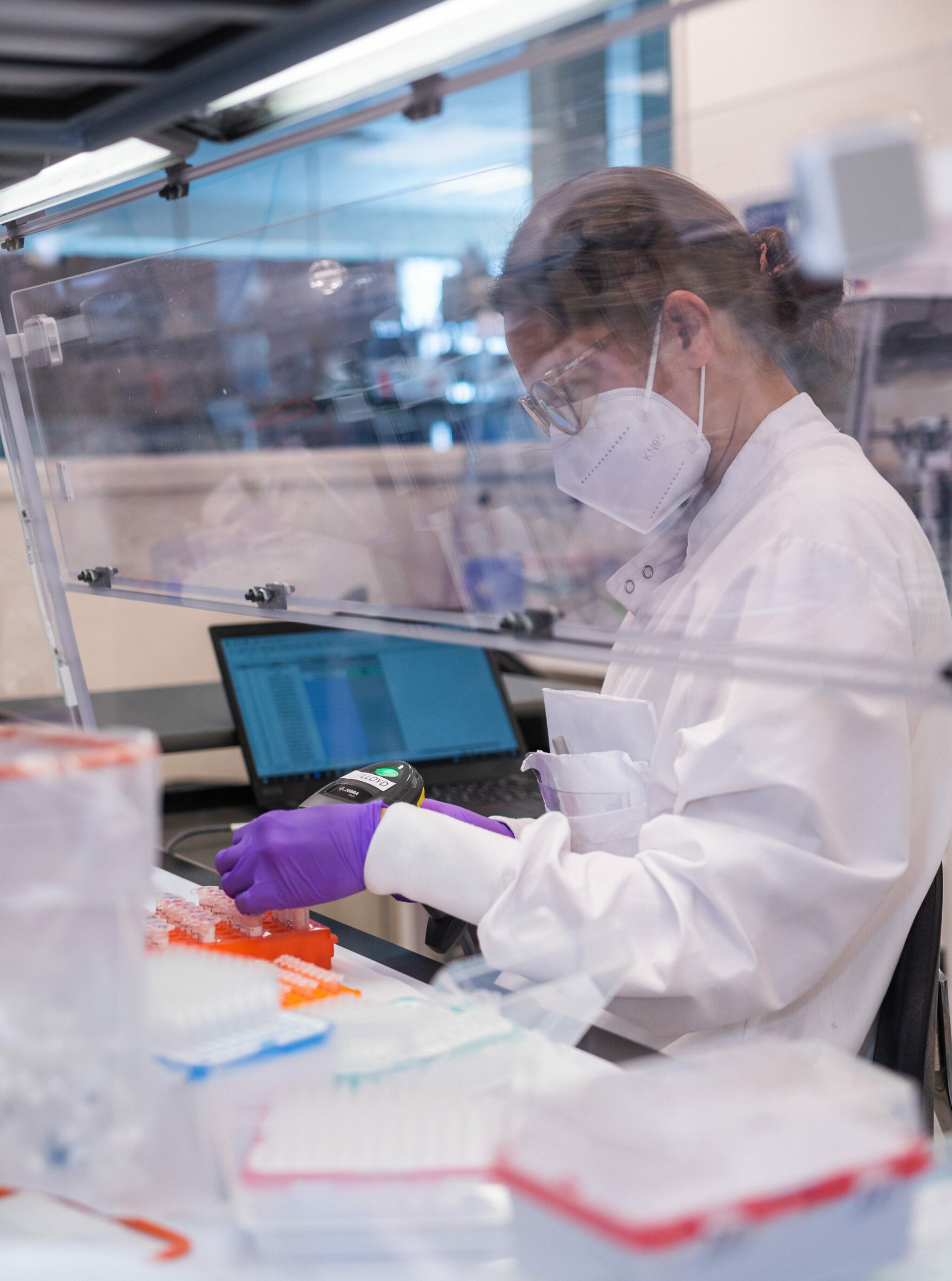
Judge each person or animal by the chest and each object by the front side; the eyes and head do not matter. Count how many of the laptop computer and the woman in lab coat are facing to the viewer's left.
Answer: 1

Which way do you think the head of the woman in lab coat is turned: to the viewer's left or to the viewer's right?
to the viewer's left

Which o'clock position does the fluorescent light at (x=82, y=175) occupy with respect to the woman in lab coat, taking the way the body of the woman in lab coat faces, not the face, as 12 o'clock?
The fluorescent light is roughly at 1 o'clock from the woman in lab coat.

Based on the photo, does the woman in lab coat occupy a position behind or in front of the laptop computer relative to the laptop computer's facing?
in front

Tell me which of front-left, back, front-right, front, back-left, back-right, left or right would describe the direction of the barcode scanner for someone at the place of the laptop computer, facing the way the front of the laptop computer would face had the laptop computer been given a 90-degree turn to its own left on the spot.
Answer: back-right

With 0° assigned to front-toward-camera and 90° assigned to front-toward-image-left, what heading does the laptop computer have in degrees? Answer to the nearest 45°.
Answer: approximately 315°

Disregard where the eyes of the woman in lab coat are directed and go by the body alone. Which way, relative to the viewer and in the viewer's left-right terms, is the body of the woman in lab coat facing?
facing to the left of the viewer
